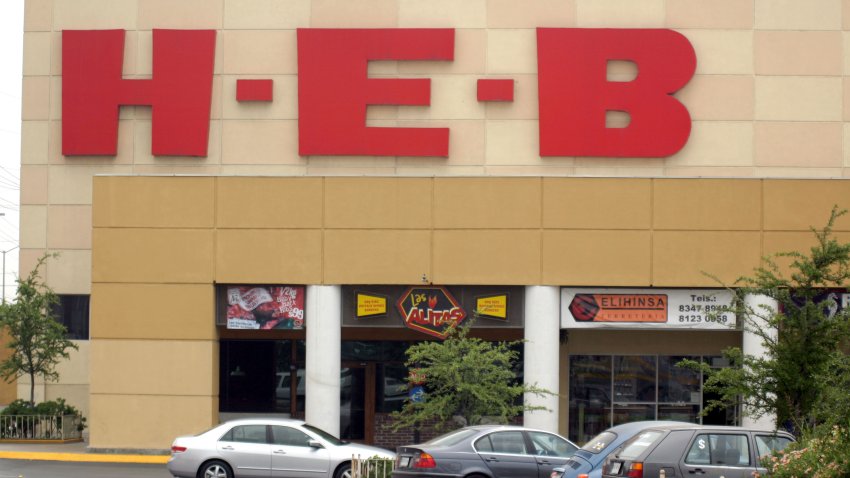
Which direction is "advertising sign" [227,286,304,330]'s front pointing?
toward the camera

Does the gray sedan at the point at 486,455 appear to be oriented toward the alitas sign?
no

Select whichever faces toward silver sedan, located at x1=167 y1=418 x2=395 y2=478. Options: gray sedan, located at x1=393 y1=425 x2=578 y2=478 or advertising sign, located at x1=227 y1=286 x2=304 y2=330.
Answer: the advertising sign

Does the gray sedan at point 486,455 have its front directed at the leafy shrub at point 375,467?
no
